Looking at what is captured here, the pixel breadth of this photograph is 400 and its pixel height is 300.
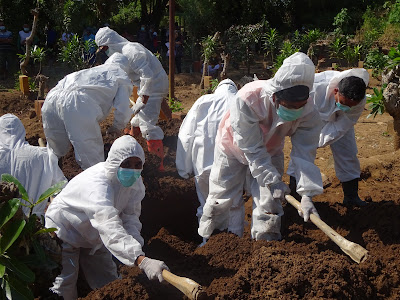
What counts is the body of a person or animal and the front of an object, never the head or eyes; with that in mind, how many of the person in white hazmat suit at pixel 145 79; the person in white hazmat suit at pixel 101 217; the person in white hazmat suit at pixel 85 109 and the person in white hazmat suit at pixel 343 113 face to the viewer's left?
1

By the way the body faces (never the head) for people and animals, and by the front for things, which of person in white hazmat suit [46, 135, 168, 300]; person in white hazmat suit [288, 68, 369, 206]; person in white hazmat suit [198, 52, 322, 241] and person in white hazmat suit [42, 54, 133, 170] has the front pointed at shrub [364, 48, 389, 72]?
person in white hazmat suit [42, 54, 133, 170]

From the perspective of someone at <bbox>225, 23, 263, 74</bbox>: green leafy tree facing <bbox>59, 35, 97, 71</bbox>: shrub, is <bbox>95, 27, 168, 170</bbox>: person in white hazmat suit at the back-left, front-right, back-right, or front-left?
front-left

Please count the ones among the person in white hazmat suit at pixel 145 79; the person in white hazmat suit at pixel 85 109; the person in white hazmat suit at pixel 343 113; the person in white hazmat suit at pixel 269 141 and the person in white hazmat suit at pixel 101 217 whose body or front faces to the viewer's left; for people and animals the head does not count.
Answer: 1

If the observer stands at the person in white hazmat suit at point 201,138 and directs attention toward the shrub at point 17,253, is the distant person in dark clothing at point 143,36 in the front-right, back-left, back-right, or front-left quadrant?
back-right

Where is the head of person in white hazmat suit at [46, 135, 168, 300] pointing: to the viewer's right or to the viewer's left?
to the viewer's right

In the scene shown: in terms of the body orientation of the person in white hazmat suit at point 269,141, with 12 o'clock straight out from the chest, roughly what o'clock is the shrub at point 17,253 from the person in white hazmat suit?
The shrub is roughly at 3 o'clock from the person in white hazmat suit.

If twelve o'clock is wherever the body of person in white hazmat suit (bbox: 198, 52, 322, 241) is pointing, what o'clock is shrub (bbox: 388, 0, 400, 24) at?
The shrub is roughly at 8 o'clock from the person in white hazmat suit.

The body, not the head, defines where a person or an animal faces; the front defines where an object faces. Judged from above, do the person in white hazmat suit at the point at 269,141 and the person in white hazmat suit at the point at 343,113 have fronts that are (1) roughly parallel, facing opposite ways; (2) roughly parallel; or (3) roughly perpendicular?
roughly parallel

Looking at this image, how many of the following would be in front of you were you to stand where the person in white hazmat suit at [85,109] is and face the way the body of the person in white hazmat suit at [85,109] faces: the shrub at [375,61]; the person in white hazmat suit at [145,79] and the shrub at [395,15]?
3

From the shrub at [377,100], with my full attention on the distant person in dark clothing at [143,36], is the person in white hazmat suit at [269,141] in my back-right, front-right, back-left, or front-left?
back-left

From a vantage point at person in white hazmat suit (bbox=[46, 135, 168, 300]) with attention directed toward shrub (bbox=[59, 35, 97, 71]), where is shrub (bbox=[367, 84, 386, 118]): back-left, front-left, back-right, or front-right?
front-right

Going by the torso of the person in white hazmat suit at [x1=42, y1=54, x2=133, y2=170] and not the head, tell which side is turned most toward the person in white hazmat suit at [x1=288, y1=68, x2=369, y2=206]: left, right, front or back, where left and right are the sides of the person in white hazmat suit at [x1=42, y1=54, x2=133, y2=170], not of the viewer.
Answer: right
